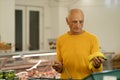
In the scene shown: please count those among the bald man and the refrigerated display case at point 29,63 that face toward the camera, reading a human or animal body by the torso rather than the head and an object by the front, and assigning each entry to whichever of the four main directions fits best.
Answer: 2

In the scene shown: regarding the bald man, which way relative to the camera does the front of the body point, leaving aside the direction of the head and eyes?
toward the camera

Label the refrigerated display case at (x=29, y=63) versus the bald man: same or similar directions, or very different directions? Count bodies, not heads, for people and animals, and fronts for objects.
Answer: same or similar directions

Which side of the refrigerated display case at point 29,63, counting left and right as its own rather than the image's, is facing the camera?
front

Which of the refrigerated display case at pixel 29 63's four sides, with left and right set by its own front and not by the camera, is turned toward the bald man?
front
